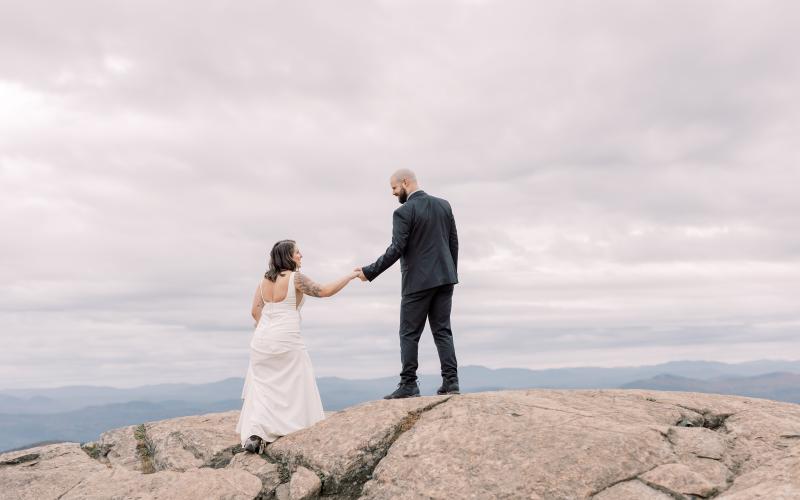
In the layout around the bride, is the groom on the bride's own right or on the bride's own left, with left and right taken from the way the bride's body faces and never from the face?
on the bride's own right

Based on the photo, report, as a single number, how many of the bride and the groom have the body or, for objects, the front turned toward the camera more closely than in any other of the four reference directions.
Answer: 0

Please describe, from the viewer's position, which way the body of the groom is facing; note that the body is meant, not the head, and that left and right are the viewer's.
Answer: facing away from the viewer and to the left of the viewer

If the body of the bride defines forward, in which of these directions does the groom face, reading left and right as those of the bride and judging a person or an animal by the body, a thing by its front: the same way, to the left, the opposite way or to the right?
to the left

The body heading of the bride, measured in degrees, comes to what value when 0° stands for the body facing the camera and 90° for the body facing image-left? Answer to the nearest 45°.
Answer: approximately 225°

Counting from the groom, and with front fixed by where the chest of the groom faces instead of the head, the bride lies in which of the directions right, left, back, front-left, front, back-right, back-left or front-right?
front-left

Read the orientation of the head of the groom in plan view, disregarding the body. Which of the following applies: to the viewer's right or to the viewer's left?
to the viewer's left
